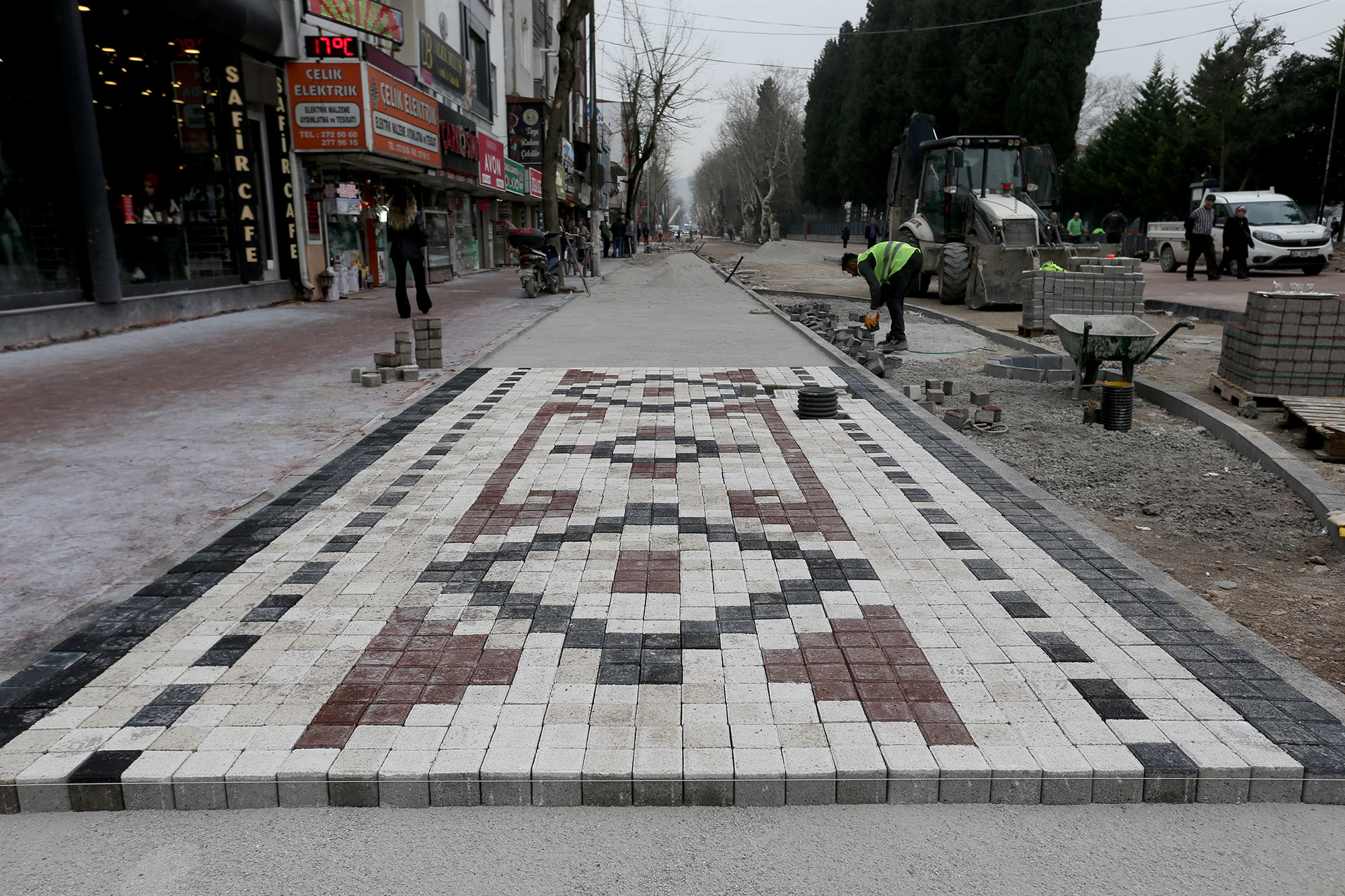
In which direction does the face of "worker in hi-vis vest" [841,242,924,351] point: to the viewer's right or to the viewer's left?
to the viewer's left

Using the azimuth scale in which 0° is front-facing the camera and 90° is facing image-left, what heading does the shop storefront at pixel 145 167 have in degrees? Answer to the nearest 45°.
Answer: approximately 315°

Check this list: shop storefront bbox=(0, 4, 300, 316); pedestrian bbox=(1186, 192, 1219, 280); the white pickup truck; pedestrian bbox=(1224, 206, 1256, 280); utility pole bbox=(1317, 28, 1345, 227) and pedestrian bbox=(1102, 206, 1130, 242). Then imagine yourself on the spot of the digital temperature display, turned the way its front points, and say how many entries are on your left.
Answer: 5

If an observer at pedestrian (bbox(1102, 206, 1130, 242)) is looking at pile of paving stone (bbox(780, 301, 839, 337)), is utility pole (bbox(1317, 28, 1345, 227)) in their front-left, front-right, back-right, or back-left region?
back-left

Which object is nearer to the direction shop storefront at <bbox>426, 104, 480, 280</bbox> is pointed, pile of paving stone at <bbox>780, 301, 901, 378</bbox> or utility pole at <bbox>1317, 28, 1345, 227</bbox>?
the utility pole

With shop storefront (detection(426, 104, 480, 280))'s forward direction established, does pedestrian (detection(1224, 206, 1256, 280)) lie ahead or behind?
ahead

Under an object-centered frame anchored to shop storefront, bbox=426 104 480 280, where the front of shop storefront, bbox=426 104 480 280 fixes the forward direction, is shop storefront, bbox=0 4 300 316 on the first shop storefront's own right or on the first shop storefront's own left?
on the first shop storefront's own right

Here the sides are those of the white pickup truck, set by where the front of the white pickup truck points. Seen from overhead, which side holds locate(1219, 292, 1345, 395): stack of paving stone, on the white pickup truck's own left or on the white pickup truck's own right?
on the white pickup truck's own right

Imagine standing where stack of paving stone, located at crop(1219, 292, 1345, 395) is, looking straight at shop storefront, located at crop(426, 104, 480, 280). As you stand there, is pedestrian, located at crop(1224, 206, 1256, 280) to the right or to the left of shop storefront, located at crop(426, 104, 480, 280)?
right

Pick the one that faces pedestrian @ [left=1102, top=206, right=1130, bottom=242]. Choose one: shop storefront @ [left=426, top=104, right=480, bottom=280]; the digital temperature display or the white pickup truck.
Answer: the shop storefront

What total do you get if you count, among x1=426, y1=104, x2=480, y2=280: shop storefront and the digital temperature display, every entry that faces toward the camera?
1

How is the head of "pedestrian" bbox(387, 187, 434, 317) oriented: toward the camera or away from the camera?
away from the camera

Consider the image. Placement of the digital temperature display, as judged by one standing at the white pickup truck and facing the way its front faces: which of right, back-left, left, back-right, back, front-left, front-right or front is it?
right

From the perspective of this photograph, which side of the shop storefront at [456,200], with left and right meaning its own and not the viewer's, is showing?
right
